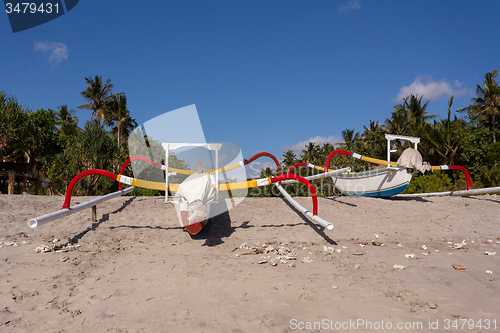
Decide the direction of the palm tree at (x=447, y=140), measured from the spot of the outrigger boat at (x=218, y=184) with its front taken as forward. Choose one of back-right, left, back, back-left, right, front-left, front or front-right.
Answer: back-left

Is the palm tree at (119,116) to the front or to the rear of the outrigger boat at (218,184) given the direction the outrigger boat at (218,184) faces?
to the rear

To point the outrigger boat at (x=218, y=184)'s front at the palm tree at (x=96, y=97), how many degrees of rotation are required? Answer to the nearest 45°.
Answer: approximately 135° to its right

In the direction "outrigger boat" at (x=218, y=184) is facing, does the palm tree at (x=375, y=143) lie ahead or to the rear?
to the rear

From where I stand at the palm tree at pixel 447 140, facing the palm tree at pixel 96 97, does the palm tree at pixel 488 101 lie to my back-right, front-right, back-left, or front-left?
back-right

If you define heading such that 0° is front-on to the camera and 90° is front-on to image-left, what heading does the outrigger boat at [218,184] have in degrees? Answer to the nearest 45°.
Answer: approximately 0°
